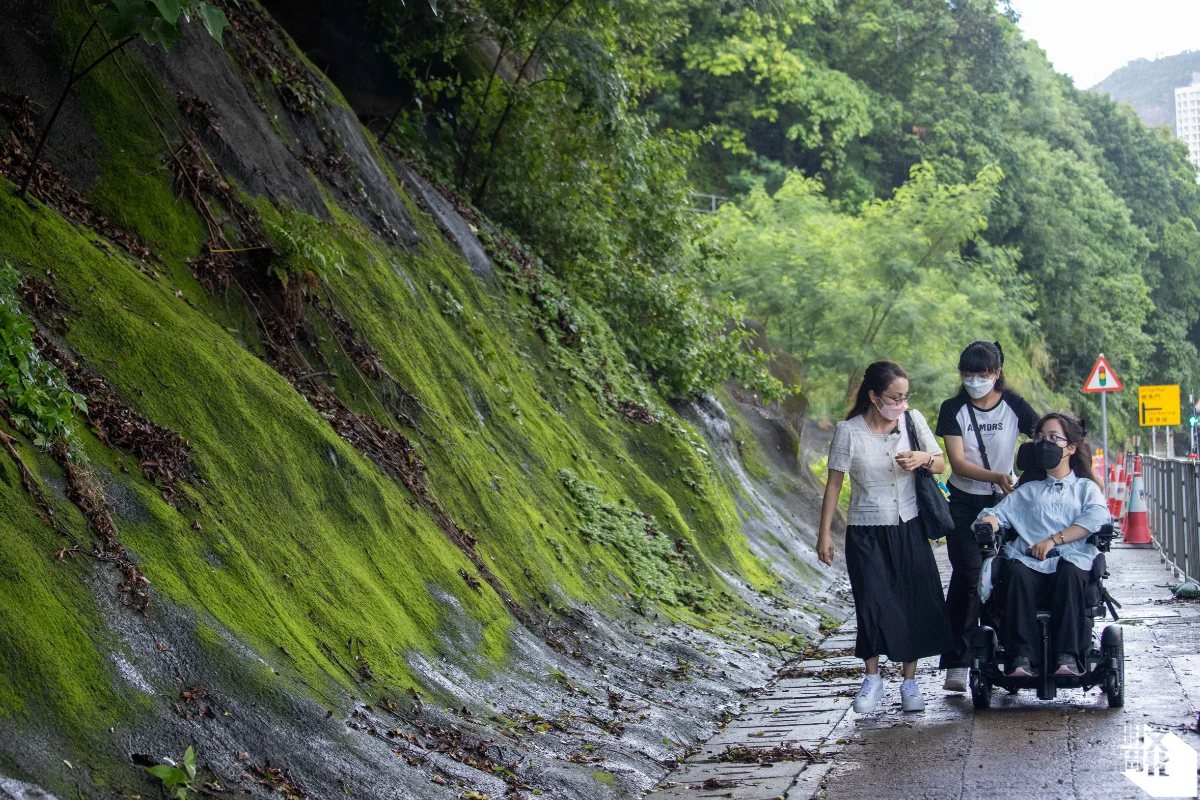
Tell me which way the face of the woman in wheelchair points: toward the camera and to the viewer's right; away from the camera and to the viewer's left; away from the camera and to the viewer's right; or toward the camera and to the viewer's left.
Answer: toward the camera and to the viewer's left

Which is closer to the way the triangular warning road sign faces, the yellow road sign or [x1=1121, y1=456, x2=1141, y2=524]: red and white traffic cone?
the red and white traffic cone

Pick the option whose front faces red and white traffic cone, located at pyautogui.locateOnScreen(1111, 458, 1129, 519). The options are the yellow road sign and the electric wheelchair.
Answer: the yellow road sign

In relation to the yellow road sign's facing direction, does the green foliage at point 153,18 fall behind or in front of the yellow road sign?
in front

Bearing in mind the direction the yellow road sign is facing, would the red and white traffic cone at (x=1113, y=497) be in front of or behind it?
in front

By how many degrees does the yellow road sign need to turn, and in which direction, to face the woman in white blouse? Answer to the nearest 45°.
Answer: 0° — it already faces them

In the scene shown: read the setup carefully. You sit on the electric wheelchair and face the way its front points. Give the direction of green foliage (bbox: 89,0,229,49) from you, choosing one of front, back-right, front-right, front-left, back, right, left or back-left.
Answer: front-right

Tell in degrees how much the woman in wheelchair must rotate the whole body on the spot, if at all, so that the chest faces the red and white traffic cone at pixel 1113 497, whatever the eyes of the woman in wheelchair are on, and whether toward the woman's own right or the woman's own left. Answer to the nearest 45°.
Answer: approximately 180°

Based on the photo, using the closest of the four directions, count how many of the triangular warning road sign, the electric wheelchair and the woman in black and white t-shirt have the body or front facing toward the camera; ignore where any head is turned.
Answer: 3

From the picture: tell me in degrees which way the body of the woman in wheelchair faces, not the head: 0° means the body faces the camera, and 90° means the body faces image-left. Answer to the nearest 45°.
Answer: approximately 0°

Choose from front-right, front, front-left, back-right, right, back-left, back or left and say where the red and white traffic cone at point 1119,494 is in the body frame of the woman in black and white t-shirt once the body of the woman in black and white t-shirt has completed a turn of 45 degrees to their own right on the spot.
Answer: back-right

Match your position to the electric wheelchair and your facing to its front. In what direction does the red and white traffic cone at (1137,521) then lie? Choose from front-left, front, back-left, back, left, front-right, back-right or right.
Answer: back

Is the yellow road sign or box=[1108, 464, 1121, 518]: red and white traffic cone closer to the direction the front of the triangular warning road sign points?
the red and white traffic cone
